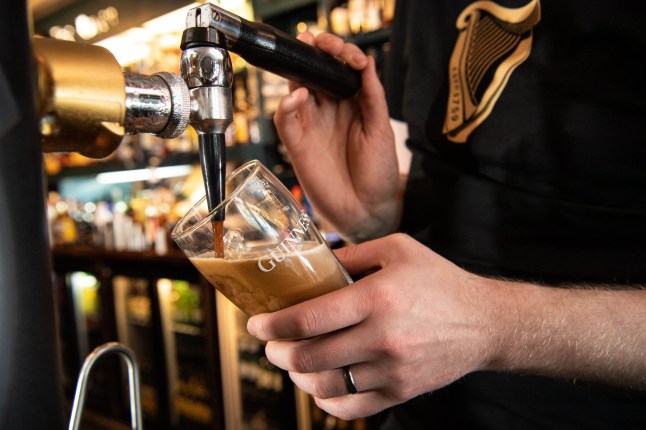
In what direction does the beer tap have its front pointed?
to the viewer's right
